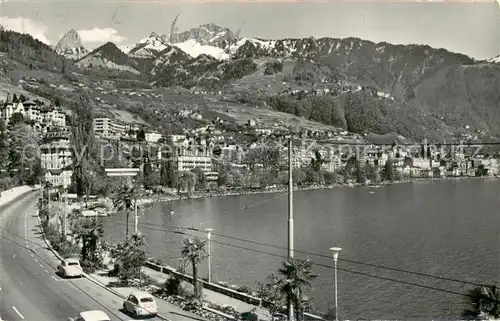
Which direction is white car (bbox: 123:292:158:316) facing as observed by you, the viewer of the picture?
facing away from the viewer and to the left of the viewer

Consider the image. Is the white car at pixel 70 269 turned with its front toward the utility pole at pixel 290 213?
no

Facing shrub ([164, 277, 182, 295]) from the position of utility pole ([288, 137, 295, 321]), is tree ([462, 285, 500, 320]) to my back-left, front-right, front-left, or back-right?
back-right

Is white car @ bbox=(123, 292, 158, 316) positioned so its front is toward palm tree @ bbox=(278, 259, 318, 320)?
no

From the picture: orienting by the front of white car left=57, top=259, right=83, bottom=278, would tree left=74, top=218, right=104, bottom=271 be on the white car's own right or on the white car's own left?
on the white car's own right

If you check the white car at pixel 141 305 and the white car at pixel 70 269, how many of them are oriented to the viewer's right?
0

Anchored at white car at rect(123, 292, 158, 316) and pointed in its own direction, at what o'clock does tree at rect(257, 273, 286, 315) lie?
The tree is roughly at 5 o'clock from the white car.

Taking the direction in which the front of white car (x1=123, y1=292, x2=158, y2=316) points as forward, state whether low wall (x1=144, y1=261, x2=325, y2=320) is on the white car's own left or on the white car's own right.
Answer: on the white car's own right

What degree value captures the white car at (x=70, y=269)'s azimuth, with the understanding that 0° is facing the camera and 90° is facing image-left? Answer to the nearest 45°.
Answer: approximately 135°

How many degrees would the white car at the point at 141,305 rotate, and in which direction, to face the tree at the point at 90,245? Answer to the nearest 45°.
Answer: approximately 45° to its right

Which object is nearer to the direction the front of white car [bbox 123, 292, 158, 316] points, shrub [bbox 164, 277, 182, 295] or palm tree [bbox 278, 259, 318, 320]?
the shrub

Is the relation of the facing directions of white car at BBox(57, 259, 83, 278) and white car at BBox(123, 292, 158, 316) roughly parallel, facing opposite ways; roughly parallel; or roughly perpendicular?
roughly parallel
